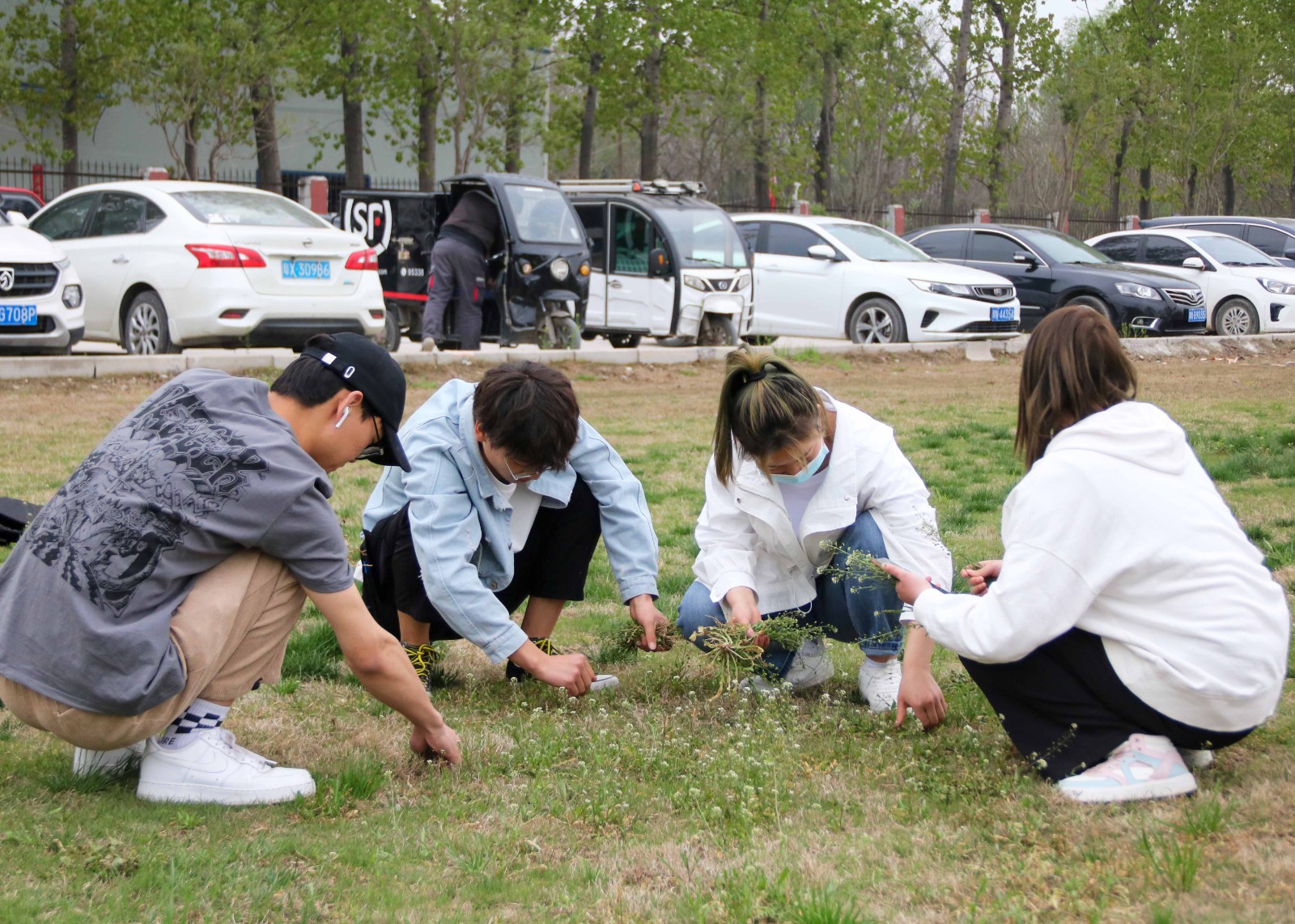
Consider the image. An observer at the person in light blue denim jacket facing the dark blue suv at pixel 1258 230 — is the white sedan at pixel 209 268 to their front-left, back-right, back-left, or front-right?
front-left

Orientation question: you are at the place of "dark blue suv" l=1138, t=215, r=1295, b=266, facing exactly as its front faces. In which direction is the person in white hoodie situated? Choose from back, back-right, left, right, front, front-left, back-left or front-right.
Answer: front-right

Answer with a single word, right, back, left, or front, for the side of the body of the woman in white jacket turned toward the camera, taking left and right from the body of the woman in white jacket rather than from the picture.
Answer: front

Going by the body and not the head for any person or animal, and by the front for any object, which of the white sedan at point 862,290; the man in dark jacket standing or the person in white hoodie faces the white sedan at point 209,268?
the person in white hoodie

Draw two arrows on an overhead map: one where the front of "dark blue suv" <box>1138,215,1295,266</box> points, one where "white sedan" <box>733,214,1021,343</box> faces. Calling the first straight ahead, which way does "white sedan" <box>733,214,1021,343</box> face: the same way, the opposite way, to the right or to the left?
the same way

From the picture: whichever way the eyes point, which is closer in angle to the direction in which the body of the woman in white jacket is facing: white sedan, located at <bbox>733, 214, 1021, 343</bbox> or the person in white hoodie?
the person in white hoodie

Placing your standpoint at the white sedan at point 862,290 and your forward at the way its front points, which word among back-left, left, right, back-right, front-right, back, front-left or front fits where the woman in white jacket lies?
front-right

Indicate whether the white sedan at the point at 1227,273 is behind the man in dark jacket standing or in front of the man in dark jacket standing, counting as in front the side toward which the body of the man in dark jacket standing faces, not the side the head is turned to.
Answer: in front

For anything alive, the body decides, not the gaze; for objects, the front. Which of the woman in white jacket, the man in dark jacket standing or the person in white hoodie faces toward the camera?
the woman in white jacket

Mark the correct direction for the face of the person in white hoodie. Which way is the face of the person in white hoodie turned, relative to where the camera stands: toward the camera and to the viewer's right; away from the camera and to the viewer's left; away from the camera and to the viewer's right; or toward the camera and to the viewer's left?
away from the camera and to the viewer's left

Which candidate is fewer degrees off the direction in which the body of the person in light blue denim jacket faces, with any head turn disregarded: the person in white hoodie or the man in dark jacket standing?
the person in white hoodie

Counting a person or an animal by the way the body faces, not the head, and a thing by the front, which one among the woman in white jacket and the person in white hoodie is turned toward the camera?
the woman in white jacket

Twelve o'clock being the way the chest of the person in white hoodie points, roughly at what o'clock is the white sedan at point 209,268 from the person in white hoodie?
The white sedan is roughly at 12 o'clock from the person in white hoodie.

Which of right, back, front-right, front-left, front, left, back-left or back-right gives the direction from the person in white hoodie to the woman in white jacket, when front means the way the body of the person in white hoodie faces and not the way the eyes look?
front

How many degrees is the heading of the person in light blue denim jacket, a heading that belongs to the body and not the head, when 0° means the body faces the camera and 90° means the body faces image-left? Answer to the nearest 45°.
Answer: approximately 315°
